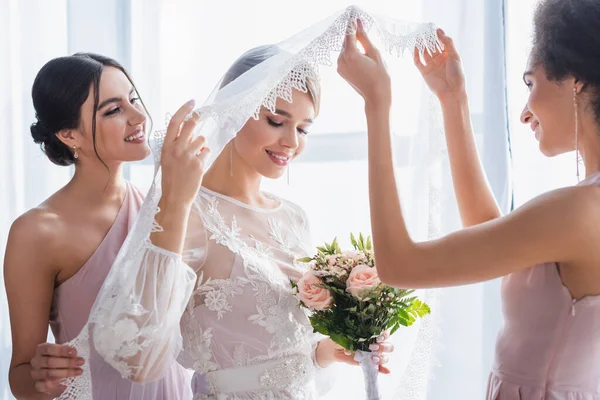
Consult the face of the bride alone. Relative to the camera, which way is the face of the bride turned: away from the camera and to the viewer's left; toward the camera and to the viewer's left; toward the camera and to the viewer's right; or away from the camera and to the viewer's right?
toward the camera and to the viewer's right

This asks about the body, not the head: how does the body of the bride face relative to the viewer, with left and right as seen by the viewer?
facing the viewer and to the right of the viewer
